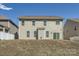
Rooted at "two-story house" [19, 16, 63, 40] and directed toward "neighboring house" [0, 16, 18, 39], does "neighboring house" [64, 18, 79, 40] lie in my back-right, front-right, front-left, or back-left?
back-right

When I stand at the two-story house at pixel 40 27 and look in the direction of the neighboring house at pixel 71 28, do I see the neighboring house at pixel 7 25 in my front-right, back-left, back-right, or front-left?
back-left

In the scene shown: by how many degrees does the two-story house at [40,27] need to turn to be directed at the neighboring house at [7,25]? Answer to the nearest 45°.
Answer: approximately 135° to its right

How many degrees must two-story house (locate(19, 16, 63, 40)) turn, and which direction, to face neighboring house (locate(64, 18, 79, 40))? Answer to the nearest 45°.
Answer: approximately 135° to its left
